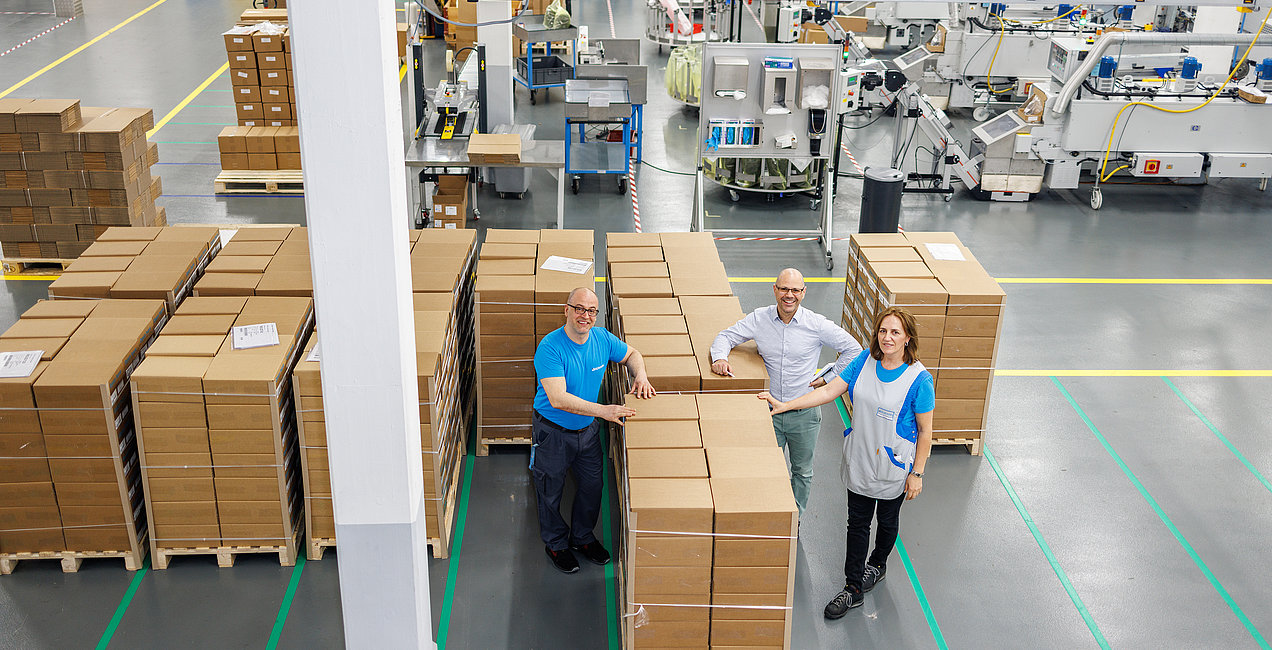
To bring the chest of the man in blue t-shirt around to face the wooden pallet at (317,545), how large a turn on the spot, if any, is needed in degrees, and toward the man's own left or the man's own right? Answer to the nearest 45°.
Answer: approximately 135° to the man's own right

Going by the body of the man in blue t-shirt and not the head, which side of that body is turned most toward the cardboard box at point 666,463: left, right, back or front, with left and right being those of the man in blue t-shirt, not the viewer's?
front

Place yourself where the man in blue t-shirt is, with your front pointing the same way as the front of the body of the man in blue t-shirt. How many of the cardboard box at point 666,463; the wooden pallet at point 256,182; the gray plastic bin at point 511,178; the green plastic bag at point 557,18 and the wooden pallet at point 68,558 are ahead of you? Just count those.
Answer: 1

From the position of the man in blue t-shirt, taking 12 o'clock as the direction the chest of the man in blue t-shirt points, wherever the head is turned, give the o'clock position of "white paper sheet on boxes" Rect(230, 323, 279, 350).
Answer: The white paper sheet on boxes is roughly at 5 o'clock from the man in blue t-shirt.

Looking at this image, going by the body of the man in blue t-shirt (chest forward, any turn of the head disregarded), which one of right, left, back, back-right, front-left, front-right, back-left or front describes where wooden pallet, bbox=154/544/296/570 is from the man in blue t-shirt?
back-right

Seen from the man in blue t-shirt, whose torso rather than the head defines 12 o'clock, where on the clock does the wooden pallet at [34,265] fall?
The wooden pallet is roughly at 6 o'clock from the man in blue t-shirt.

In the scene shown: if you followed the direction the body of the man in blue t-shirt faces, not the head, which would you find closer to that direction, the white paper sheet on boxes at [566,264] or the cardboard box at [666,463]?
the cardboard box

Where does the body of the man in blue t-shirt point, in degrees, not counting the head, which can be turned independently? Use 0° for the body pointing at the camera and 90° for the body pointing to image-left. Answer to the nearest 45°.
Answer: approximately 315°

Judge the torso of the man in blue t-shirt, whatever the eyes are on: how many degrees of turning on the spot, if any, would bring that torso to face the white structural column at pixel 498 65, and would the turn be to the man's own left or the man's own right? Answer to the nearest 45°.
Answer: approximately 135° to the man's own left

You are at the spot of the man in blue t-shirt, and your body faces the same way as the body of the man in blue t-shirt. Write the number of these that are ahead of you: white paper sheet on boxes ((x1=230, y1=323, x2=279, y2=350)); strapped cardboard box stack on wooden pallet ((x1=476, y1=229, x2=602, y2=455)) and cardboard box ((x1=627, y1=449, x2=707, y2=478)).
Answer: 1

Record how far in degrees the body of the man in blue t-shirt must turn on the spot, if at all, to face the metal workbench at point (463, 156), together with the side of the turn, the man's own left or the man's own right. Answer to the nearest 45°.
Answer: approximately 135° to the man's own left

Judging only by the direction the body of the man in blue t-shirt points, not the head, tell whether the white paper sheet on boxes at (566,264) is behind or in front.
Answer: behind

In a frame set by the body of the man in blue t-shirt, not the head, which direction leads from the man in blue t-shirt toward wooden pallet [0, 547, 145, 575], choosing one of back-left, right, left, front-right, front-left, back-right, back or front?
back-right
